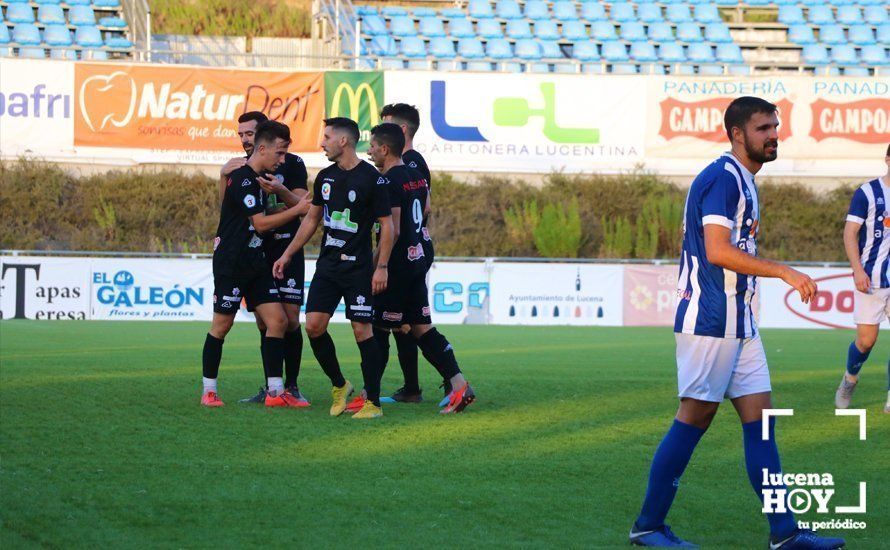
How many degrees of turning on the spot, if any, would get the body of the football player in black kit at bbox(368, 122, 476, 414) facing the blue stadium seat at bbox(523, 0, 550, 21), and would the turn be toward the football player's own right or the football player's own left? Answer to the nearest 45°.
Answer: approximately 45° to the football player's own right

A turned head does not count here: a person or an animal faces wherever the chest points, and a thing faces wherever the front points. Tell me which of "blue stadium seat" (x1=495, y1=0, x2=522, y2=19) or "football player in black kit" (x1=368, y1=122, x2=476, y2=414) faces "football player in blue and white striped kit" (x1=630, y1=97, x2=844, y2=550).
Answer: the blue stadium seat

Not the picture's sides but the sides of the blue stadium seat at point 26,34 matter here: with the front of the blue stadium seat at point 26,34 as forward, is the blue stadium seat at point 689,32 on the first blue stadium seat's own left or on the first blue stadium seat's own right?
on the first blue stadium seat's own left

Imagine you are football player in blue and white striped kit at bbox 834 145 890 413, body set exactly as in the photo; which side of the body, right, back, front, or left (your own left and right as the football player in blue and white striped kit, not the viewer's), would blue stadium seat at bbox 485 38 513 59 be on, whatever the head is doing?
back

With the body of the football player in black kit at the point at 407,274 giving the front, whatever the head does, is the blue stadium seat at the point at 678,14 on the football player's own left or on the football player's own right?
on the football player's own right

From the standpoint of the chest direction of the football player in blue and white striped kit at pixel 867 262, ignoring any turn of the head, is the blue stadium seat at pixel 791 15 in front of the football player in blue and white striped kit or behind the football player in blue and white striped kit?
behind

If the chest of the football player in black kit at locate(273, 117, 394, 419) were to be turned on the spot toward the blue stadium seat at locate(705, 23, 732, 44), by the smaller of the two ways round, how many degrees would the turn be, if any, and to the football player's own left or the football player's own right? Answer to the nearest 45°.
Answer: approximately 180°

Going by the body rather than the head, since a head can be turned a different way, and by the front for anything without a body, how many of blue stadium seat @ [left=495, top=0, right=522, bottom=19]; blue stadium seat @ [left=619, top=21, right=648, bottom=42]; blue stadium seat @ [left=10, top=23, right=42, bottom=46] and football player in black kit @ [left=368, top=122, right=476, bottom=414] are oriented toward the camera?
3

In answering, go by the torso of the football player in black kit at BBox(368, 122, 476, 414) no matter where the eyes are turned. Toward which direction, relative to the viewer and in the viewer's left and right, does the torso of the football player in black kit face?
facing away from the viewer and to the left of the viewer

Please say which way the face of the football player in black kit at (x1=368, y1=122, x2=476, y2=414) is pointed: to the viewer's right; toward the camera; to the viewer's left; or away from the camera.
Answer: to the viewer's left

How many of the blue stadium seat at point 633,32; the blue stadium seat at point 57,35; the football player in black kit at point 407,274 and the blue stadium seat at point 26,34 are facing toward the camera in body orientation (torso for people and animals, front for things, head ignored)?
3
